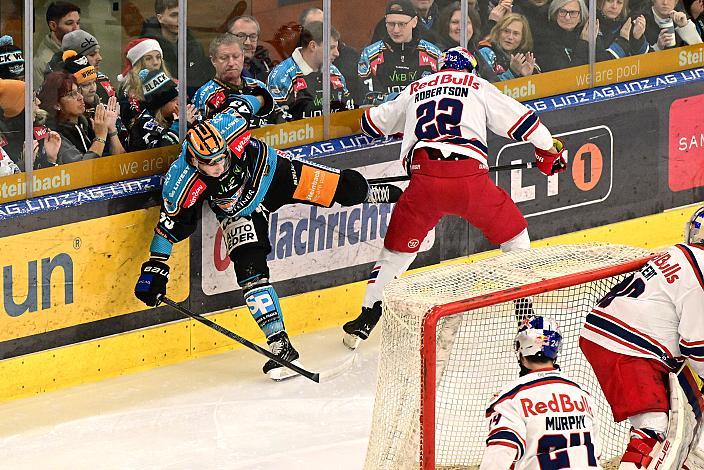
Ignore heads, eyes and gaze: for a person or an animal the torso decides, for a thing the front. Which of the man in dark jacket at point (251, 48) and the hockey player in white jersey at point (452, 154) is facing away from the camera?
the hockey player in white jersey

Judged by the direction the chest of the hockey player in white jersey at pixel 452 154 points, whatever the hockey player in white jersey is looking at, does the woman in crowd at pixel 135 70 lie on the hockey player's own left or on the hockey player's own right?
on the hockey player's own left

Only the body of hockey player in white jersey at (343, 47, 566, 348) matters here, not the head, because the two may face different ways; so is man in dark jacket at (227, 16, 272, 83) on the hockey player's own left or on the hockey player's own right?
on the hockey player's own left

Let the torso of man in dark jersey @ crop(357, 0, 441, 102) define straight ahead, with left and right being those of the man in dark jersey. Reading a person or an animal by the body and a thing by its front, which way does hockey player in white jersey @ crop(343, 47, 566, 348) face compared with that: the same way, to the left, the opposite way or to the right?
the opposite way

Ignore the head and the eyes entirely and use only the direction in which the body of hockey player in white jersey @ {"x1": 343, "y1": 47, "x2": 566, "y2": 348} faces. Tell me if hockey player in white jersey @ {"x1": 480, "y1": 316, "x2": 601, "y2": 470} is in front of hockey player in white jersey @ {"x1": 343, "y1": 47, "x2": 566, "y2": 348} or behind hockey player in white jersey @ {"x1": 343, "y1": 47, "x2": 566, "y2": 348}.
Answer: behind

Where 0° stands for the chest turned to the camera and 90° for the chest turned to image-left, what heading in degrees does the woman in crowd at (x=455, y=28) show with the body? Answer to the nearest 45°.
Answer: approximately 0°

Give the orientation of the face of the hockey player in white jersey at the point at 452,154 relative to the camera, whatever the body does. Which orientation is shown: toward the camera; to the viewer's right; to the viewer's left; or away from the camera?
away from the camera

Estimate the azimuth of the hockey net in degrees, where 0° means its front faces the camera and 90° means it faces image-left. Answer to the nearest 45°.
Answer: approximately 315°

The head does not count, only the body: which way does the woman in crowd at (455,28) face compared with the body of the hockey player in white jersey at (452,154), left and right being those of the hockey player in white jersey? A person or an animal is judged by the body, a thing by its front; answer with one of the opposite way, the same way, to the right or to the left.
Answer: the opposite way

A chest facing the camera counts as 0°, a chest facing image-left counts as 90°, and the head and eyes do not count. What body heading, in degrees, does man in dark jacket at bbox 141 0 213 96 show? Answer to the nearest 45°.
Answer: approximately 315°

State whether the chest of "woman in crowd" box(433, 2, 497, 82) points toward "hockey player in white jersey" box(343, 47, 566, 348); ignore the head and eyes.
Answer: yes

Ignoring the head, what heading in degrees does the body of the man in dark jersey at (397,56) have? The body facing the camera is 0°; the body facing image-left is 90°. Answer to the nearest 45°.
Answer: approximately 0°

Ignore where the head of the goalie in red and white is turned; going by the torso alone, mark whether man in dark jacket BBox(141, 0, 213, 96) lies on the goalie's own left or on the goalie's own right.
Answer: on the goalie's own left
